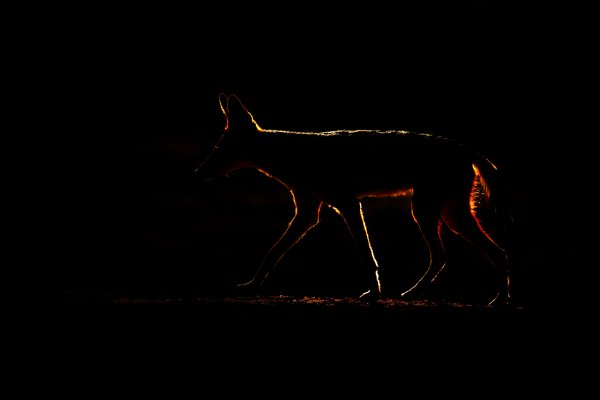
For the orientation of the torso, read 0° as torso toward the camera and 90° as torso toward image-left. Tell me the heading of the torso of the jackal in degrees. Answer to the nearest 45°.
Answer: approximately 90°
